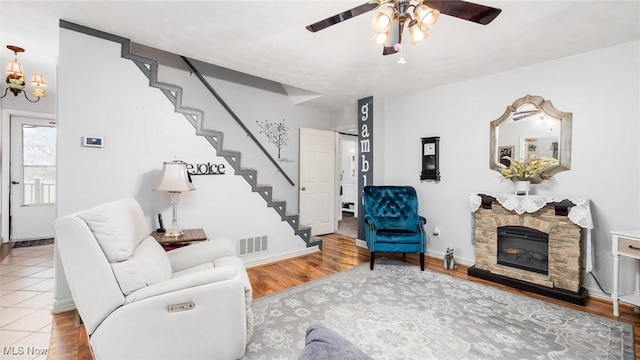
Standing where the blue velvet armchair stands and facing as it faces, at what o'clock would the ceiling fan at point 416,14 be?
The ceiling fan is roughly at 12 o'clock from the blue velvet armchair.

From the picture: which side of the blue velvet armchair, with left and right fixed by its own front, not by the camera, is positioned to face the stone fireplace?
left

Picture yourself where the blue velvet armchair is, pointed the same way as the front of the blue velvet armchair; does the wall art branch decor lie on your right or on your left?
on your right

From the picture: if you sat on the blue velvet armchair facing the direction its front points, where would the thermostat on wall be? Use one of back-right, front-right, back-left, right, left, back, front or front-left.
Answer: front-right

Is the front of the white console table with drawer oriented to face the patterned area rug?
yes

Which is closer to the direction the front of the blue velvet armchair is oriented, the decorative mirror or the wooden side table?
the wooden side table

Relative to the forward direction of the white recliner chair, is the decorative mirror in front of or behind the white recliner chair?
in front

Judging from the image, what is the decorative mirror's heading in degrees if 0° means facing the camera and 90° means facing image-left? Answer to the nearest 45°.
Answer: approximately 45°

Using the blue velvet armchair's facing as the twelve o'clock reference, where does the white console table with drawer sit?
The white console table with drawer is roughly at 10 o'clock from the blue velvet armchair.

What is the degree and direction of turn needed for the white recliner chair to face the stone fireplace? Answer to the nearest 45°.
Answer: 0° — it already faces it

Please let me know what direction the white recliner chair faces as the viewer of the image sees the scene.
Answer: facing to the right of the viewer

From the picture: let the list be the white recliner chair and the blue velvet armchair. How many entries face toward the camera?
1
